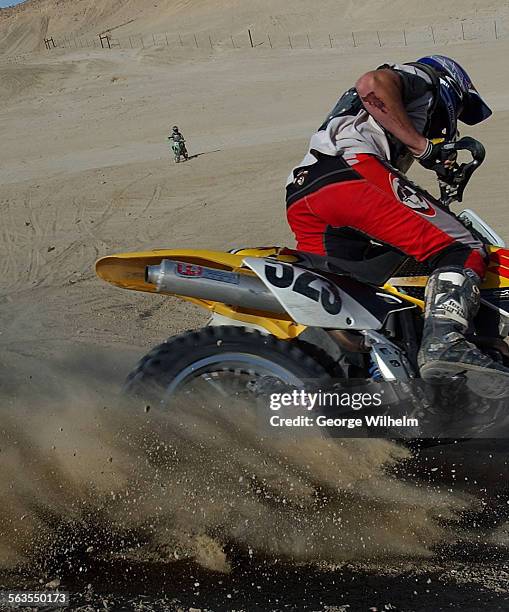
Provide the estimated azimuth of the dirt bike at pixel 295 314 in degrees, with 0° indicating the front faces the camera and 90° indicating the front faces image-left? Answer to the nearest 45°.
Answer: approximately 270°

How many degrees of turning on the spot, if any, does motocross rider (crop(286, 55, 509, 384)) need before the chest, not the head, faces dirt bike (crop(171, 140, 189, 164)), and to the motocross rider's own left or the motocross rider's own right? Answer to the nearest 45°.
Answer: approximately 90° to the motocross rider's own left

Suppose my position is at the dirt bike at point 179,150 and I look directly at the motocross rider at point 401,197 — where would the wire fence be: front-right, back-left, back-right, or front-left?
back-left

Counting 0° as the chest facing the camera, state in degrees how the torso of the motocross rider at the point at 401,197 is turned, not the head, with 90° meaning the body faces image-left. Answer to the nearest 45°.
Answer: approximately 270°

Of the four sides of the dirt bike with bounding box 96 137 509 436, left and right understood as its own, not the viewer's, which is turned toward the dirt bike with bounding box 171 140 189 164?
left

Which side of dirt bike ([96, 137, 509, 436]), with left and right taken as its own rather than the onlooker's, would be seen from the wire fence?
left
